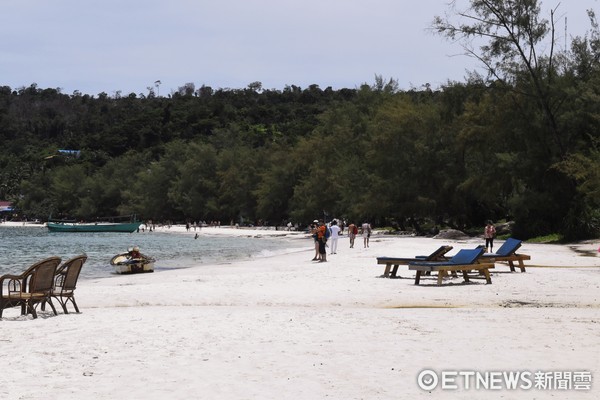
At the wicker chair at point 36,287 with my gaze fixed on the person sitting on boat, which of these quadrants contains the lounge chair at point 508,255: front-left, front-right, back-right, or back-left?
front-right

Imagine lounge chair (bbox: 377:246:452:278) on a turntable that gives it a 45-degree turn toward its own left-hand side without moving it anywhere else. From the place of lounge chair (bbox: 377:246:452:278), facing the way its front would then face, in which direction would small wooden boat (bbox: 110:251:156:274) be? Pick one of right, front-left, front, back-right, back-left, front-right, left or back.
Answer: right

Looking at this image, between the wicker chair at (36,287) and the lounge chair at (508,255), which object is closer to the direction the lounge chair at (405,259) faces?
the wicker chair

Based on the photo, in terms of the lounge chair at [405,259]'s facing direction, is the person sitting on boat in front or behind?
in front

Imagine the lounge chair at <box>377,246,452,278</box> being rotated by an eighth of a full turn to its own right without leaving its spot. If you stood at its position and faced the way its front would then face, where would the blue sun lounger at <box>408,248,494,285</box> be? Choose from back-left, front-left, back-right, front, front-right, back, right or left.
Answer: back

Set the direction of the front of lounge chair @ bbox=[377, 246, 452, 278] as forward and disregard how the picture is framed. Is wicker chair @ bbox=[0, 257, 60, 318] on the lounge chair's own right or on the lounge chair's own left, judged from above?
on the lounge chair's own left

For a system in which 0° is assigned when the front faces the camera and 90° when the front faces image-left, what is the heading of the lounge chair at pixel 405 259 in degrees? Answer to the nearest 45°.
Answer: approximately 90°

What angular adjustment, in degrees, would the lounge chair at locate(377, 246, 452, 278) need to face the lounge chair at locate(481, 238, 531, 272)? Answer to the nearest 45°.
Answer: approximately 180°
